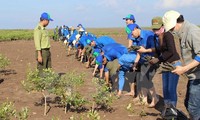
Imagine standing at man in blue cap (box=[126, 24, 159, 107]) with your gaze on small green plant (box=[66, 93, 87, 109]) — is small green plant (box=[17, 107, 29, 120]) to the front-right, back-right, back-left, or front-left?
front-left

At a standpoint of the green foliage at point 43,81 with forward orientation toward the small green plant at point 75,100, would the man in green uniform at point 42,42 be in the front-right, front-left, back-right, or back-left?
back-left

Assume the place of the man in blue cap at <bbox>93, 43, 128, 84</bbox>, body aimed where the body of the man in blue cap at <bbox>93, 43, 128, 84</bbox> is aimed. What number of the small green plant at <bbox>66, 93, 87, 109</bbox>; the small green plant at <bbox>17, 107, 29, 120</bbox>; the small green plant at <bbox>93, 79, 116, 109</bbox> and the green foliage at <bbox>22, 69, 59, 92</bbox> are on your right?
0

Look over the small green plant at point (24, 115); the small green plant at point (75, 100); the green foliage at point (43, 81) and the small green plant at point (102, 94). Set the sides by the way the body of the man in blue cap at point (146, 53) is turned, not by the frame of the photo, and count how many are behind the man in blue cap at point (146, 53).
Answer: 0

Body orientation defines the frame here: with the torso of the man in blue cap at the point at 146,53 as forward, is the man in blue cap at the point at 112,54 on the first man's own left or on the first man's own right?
on the first man's own right

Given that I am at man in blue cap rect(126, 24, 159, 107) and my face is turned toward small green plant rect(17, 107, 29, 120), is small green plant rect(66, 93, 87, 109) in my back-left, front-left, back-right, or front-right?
front-right

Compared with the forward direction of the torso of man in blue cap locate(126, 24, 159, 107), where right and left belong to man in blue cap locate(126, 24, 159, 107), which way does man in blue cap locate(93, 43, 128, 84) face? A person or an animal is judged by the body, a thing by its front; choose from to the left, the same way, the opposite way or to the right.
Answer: the same way

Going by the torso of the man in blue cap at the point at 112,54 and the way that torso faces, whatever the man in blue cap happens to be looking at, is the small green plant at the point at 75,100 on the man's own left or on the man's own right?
on the man's own left

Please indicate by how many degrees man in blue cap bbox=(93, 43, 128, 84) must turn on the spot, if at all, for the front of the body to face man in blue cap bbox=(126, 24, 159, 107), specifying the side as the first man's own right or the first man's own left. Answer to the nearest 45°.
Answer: approximately 135° to the first man's own left

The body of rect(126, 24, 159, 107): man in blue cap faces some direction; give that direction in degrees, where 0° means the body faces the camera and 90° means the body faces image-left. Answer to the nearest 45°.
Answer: approximately 90°

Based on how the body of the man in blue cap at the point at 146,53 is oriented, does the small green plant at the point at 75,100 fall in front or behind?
in front

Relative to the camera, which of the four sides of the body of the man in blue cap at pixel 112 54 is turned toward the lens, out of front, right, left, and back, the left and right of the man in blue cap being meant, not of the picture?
left

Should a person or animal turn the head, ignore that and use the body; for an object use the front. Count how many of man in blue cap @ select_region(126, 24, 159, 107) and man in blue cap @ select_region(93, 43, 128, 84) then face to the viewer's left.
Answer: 2

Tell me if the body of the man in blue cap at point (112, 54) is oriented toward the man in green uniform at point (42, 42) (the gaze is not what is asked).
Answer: yes

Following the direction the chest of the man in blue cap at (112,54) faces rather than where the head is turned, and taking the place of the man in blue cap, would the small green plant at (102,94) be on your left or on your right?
on your left
